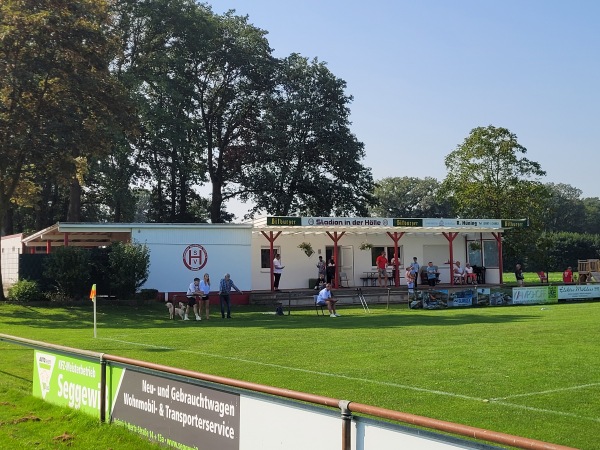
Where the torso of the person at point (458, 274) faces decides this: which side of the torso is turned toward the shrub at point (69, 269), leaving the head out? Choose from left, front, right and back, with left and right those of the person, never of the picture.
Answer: right

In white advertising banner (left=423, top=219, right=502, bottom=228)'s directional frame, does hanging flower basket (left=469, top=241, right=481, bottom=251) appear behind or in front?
behind

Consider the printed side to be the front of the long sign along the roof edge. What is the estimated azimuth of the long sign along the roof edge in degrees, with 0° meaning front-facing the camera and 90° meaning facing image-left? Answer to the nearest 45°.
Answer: approximately 0°

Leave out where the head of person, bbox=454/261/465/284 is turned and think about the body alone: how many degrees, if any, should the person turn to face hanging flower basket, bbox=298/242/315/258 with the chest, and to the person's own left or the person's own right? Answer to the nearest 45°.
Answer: approximately 90° to the person's own right

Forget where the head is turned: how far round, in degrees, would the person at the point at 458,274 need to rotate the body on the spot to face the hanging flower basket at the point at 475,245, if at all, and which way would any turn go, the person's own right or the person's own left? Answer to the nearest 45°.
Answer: approximately 135° to the person's own left

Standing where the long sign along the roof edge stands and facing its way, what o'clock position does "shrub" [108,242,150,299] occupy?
The shrub is roughly at 2 o'clock from the long sign along the roof edge.

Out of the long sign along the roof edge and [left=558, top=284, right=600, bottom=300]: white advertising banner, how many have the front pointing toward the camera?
2

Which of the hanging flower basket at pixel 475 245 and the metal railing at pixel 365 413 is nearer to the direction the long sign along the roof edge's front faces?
the metal railing

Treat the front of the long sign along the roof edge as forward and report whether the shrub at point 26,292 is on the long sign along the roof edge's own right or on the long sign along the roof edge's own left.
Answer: on the long sign along the roof edge's own right
